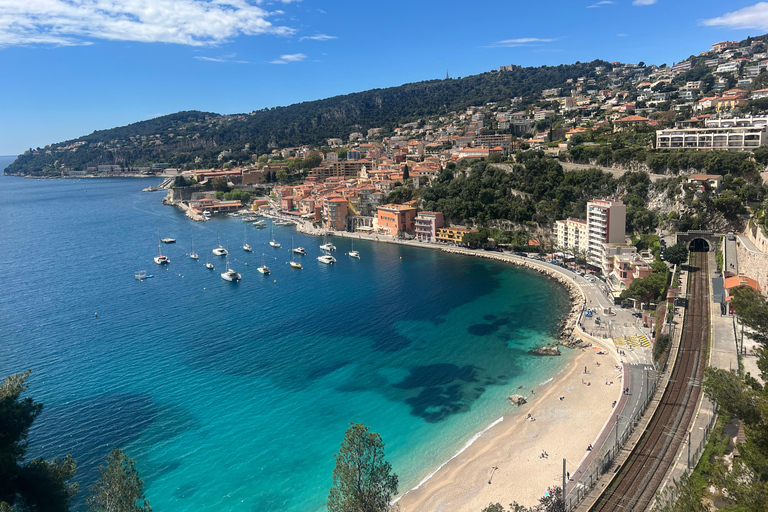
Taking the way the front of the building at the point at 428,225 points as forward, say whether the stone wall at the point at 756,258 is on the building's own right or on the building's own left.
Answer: on the building's own left

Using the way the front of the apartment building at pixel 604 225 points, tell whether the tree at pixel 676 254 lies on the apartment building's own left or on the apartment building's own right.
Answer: on the apartment building's own left

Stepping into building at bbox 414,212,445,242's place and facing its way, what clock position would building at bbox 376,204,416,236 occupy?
building at bbox 376,204,416,236 is roughly at 3 o'clock from building at bbox 414,212,445,242.

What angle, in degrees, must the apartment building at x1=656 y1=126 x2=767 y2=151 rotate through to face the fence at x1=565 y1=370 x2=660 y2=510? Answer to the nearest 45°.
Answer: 0° — it already faces it

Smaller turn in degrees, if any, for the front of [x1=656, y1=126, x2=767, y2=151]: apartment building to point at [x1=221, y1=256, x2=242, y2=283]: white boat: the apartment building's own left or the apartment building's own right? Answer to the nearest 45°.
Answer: approximately 45° to the apartment building's own right

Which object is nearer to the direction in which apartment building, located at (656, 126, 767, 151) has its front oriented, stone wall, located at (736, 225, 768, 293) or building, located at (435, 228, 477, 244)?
the stone wall

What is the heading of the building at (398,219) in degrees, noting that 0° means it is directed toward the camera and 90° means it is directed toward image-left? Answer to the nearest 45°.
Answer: approximately 45°

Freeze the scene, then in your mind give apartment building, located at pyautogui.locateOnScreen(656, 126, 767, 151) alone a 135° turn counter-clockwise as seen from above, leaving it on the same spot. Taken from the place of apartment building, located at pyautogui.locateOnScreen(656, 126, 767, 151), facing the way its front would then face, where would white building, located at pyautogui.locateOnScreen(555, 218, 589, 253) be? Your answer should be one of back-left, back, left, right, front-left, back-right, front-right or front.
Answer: back

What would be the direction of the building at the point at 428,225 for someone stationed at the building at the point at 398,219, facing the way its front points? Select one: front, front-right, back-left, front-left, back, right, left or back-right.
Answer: left

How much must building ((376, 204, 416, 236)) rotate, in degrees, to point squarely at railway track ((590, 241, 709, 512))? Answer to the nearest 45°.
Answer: approximately 45° to its left

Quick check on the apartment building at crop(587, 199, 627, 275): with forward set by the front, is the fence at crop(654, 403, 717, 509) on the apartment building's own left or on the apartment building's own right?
on the apartment building's own left

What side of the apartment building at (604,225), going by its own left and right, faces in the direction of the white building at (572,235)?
right

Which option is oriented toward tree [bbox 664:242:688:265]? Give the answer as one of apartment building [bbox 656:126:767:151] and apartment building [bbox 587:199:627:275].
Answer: apartment building [bbox 656:126:767:151]

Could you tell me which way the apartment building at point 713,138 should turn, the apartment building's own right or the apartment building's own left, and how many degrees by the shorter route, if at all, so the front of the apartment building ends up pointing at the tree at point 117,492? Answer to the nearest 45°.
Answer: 0° — it already faces it

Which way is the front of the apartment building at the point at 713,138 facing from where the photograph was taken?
facing the viewer

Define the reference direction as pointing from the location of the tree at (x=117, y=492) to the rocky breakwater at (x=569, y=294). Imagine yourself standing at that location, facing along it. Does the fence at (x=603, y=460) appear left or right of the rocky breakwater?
right
